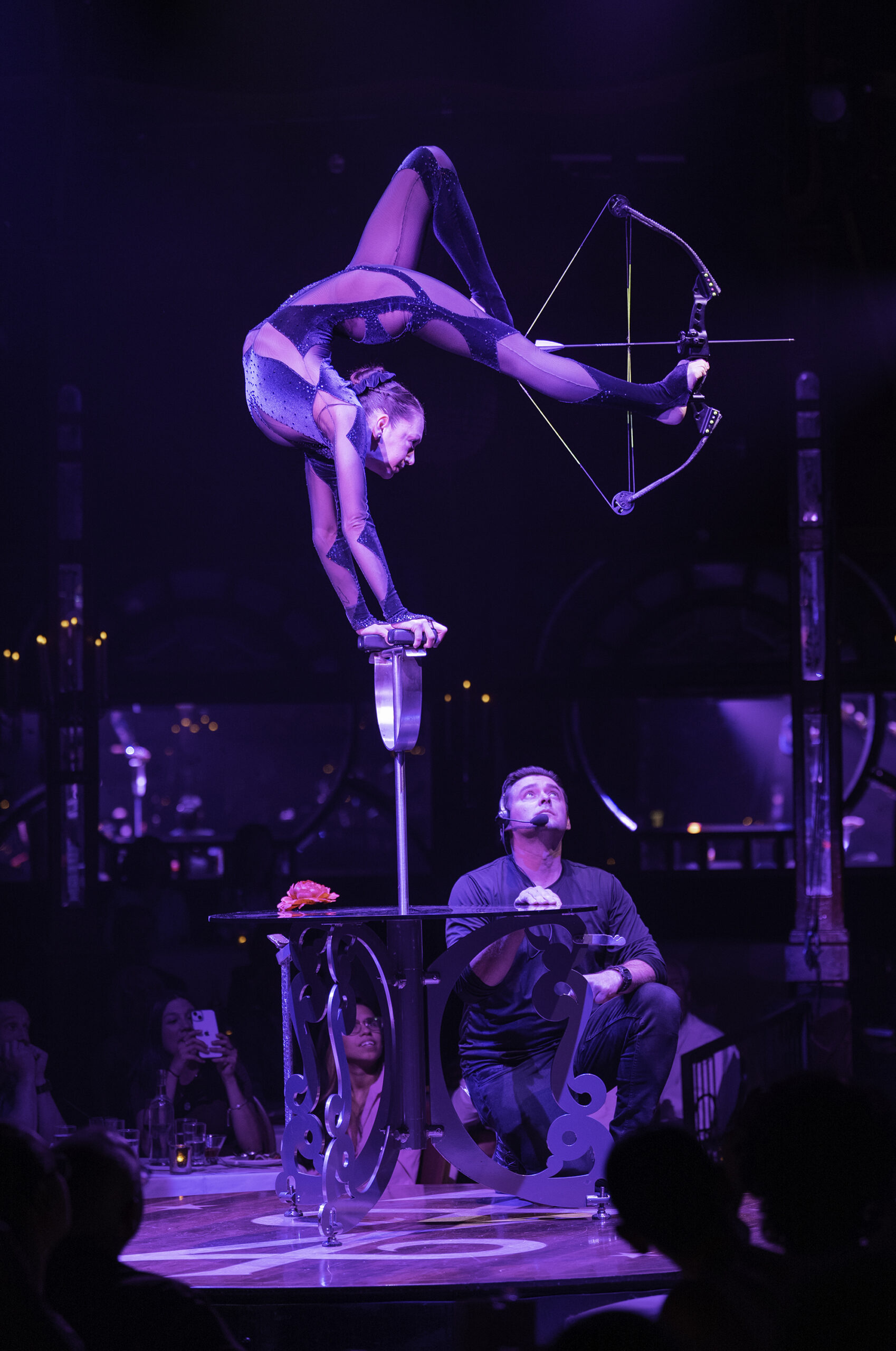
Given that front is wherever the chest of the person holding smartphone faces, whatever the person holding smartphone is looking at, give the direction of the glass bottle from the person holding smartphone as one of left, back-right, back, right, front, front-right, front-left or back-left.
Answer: front-right

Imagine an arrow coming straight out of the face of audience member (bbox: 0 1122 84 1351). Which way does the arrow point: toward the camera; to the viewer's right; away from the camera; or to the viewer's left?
away from the camera

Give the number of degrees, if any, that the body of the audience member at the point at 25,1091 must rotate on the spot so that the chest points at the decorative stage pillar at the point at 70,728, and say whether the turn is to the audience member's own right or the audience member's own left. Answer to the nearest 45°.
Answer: approximately 135° to the audience member's own left

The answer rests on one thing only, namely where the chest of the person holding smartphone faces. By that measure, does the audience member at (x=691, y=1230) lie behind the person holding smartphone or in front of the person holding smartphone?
in front

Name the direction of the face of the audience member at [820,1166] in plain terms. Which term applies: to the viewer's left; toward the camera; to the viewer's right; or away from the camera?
away from the camera

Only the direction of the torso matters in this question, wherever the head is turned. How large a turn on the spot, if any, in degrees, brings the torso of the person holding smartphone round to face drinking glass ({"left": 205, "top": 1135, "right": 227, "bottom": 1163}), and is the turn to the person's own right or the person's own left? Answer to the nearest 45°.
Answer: approximately 45° to the person's own right

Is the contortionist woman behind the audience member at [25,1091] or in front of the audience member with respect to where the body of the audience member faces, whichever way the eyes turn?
in front

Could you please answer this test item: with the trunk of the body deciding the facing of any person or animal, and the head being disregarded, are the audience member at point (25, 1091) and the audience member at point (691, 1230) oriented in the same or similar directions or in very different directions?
very different directions

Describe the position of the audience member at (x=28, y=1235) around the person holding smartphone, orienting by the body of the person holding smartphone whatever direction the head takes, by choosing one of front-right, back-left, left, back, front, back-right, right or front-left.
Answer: front-right

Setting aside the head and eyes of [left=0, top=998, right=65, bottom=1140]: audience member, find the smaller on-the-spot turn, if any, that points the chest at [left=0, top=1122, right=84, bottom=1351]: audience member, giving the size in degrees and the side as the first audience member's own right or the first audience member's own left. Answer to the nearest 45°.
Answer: approximately 45° to the first audience member's own right

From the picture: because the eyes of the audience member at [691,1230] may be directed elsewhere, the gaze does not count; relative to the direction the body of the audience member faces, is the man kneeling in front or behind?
in front

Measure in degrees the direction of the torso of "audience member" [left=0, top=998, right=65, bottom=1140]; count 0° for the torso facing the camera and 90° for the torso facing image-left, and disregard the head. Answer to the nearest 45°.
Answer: approximately 315°

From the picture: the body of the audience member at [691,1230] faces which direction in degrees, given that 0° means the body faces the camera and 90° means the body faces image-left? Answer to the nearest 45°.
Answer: approximately 135°
